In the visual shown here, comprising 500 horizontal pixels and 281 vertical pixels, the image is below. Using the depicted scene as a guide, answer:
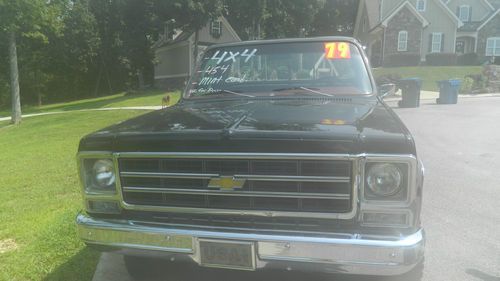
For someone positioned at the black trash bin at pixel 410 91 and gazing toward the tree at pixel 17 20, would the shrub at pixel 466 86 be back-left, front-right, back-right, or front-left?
back-right

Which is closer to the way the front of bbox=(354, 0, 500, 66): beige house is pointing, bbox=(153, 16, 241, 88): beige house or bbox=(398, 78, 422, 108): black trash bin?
the black trash bin

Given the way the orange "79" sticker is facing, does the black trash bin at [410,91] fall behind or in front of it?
behind

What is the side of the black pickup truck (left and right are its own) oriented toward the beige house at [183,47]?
back

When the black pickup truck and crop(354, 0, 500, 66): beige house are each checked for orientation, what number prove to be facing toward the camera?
2

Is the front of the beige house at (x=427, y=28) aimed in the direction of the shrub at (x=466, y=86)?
yes

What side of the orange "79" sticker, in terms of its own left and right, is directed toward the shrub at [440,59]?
back

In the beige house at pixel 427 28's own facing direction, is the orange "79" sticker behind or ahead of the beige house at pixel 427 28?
ahead

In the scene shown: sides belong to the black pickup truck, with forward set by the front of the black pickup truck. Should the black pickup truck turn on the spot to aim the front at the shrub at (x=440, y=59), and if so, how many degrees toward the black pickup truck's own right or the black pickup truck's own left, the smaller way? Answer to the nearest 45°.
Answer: approximately 135° to the black pickup truck's own left

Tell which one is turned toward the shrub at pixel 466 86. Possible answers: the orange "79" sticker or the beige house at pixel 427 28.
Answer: the beige house

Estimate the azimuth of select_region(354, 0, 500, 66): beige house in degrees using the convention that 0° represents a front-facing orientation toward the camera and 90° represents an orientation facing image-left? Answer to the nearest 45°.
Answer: approximately 0°

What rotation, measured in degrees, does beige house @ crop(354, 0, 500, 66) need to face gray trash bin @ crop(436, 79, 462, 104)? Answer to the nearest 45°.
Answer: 0° — it already faces it

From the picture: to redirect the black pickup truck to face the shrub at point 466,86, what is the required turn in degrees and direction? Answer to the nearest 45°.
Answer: approximately 135° to its left
